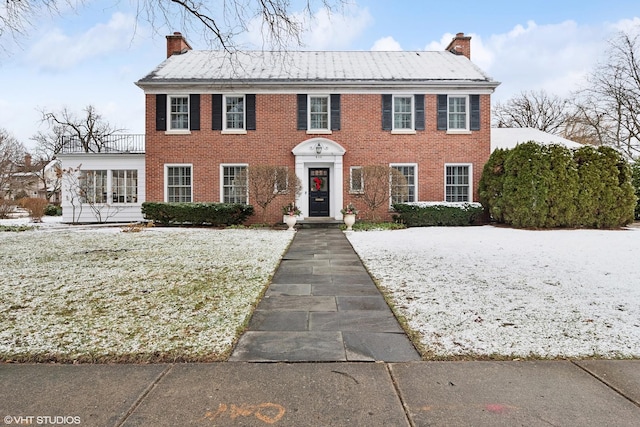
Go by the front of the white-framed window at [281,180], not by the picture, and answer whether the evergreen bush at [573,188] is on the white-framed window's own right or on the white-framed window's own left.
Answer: on the white-framed window's own left

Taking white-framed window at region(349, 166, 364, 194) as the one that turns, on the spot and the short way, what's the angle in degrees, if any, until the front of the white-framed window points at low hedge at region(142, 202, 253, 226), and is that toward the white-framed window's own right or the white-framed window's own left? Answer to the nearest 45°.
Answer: approximately 90° to the white-framed window's own right

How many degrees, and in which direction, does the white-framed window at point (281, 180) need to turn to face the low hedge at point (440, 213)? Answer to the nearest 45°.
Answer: approximately 90° to its left

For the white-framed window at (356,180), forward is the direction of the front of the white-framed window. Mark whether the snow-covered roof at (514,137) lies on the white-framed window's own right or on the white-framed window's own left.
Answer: on the white-framed window's own left

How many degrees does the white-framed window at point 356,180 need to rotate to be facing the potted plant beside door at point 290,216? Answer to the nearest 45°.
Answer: approximately 45° to its right

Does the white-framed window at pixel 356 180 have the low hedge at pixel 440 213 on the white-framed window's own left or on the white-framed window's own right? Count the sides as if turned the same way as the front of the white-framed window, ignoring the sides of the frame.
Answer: on the white-framed window's own left

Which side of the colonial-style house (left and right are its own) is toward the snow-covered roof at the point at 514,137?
left

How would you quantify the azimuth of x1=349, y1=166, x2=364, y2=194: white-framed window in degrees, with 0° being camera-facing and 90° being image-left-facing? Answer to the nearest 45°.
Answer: approximately 0°

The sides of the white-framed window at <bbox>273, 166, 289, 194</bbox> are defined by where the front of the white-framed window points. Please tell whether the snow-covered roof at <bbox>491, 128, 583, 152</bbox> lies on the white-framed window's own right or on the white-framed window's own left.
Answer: on the white-framed window's own left

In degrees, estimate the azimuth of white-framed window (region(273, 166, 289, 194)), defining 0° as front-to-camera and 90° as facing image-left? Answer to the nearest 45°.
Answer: approximately 0°

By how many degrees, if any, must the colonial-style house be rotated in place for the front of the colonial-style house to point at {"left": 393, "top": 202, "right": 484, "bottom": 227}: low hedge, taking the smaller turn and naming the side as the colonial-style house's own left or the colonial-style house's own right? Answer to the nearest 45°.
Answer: approximately 45° to the colonial-style house's own left
